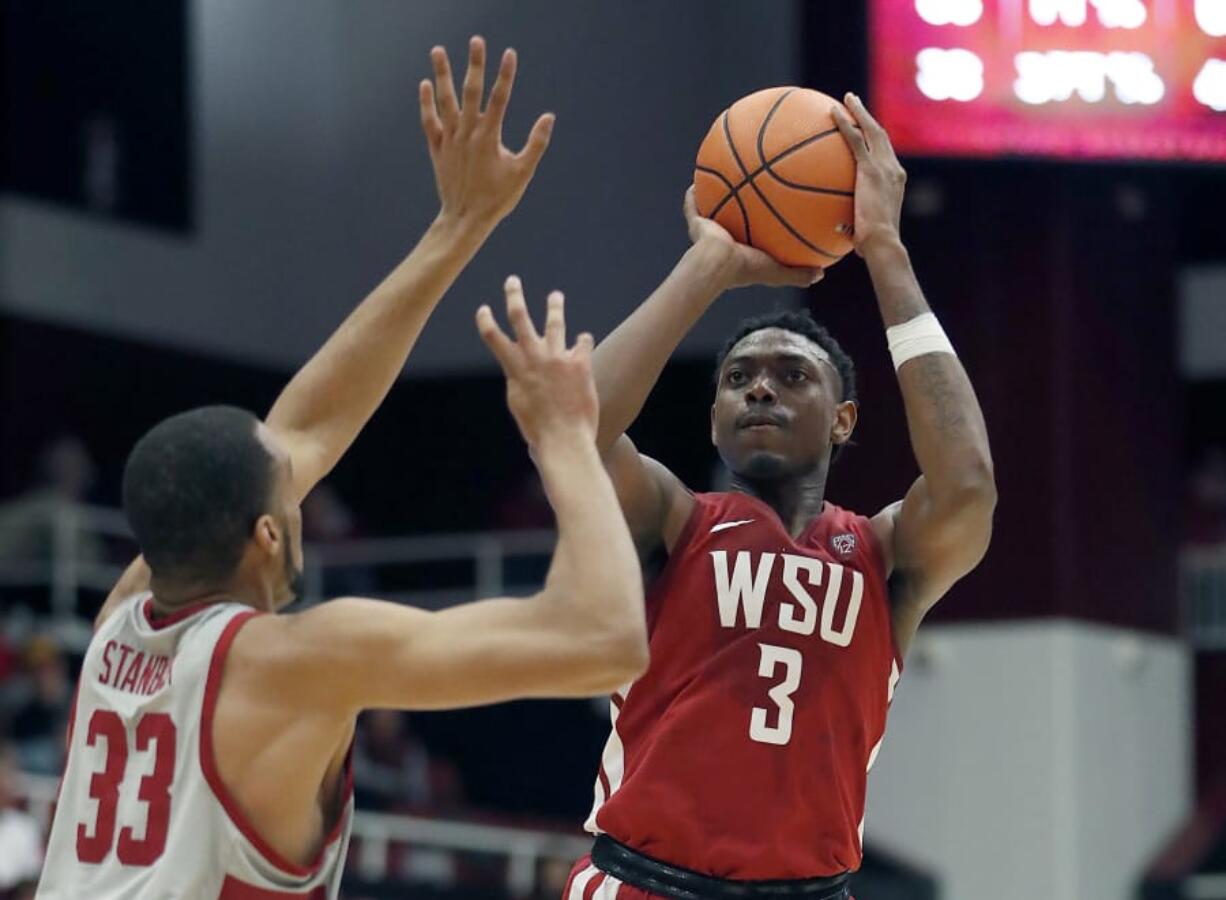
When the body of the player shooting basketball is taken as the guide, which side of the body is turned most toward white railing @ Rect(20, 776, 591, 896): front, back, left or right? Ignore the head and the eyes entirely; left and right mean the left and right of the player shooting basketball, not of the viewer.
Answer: back

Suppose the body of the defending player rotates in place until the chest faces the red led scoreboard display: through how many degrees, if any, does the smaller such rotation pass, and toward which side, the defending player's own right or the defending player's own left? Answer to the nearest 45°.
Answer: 0° — they already face it

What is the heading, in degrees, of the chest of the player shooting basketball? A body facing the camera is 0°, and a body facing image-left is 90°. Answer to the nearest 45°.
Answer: approximately 0°

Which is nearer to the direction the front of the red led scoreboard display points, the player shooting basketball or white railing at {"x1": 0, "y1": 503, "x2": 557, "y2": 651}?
the player shooting basketball

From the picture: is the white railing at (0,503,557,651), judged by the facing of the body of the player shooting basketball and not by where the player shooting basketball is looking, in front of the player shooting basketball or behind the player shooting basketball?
behind

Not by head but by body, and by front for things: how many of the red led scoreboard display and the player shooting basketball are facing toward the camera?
2

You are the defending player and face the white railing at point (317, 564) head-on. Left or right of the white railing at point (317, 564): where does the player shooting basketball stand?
right

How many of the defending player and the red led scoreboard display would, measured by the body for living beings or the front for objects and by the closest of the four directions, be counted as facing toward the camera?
1

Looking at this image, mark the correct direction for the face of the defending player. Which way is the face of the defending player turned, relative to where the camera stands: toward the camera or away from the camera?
away from the camera

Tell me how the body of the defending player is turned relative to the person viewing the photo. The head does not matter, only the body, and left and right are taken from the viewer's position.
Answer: facing away from the viewer and to the right of the viewer

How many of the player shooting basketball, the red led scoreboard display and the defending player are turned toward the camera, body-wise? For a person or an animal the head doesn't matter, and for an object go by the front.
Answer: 2
